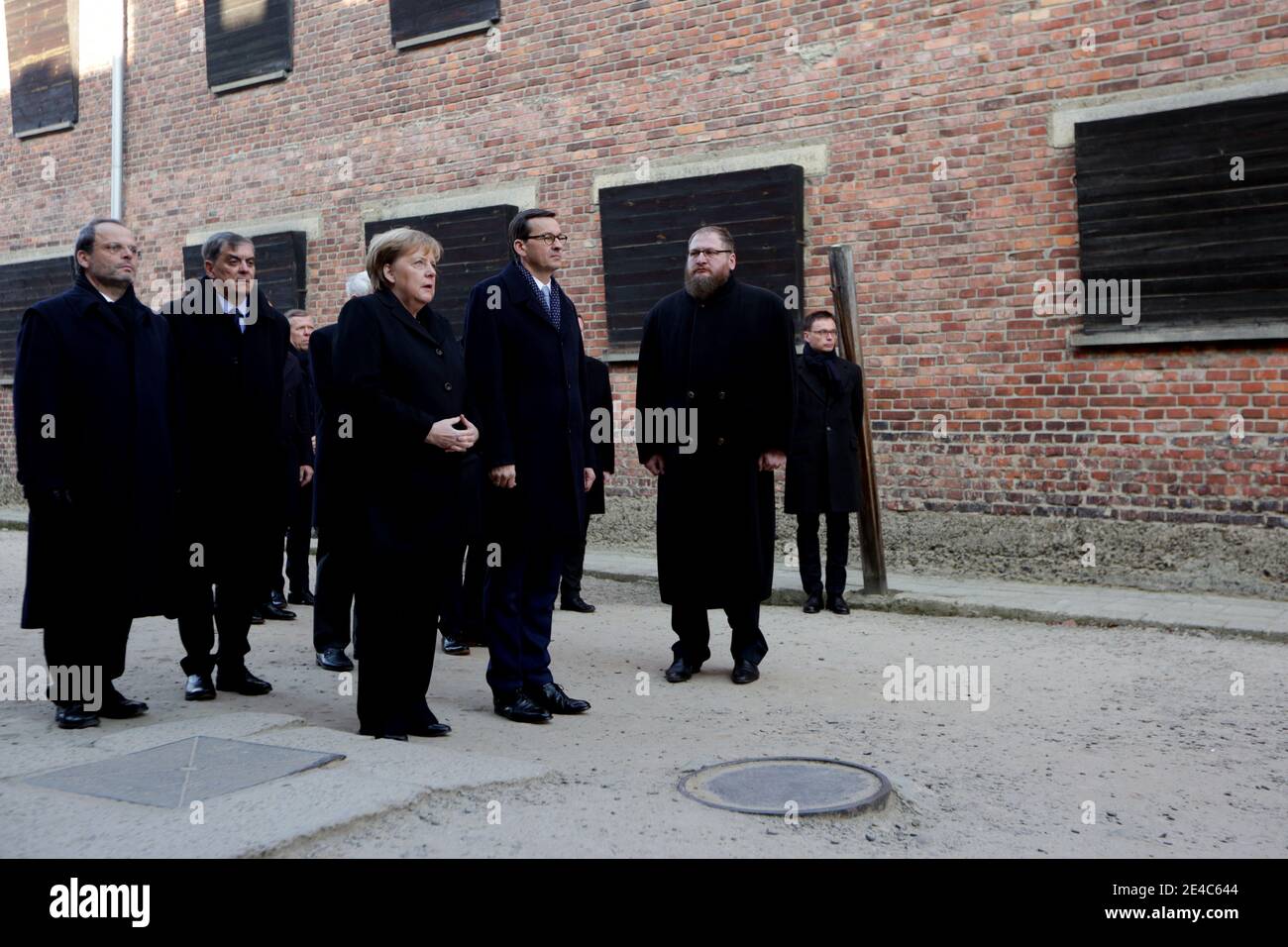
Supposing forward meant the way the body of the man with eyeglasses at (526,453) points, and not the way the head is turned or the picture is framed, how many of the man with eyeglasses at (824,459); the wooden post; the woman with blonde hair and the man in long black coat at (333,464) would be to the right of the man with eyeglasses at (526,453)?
2

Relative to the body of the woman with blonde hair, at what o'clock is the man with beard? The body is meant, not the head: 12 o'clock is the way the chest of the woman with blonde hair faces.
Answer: The man with beard is roughly at 9 o'clock from the woman with blonde hair.

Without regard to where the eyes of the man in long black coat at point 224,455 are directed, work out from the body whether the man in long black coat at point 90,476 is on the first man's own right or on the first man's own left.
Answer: on the first man's own right

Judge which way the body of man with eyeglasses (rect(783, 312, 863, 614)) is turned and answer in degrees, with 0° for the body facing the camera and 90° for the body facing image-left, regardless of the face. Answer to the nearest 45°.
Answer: approximately 0°

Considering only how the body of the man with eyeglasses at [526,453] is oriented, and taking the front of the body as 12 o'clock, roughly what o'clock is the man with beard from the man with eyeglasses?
The man with beard is roughly at 9 o'clock from the man with eyeglasses.

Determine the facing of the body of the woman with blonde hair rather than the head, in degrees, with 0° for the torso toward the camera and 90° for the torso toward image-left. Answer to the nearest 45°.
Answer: approximately 315°

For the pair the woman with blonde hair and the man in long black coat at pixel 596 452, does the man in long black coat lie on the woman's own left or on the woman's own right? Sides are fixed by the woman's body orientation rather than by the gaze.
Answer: on the woman's own left

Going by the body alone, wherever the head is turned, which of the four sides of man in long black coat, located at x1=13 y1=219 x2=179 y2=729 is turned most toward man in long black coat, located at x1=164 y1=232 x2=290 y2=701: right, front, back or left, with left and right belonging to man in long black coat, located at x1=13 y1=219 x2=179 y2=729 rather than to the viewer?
left

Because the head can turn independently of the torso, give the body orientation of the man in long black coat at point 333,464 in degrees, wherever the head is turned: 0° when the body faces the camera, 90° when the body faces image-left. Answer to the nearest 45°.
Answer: approximately 315°

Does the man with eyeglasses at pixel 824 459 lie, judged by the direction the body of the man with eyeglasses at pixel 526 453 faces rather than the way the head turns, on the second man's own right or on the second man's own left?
on the second man's own left

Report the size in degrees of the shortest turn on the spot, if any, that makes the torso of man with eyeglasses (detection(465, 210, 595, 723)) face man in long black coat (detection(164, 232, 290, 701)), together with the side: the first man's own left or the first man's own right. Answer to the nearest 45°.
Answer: approximately 135° to the first man's own right
